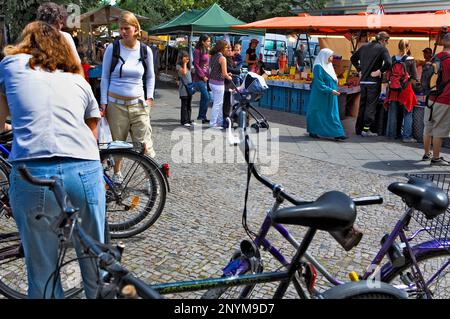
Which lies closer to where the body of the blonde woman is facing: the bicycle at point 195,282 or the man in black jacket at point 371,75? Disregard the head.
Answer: the bicycle

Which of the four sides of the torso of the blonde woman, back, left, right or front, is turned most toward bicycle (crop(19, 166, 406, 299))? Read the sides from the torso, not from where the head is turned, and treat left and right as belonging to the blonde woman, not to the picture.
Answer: front

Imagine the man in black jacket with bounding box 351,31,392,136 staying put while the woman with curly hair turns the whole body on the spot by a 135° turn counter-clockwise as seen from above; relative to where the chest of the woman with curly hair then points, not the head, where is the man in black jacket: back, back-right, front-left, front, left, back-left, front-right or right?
back

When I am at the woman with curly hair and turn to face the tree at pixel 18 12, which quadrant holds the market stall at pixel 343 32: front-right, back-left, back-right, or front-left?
front-right

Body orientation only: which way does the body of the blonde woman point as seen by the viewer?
toward the camera

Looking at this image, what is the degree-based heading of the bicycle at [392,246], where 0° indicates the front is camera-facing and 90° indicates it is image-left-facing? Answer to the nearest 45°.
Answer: approximately 45°

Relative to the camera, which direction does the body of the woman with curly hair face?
away from the camera

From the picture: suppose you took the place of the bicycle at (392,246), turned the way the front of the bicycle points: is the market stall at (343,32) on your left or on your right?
on your right

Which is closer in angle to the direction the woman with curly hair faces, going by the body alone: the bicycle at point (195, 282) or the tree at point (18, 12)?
the tree

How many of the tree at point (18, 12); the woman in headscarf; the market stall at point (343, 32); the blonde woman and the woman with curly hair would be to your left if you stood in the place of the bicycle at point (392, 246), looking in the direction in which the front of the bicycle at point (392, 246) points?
0

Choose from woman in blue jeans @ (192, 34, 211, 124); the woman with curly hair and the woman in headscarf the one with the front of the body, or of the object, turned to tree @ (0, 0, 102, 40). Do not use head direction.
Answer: the woman with curly hair

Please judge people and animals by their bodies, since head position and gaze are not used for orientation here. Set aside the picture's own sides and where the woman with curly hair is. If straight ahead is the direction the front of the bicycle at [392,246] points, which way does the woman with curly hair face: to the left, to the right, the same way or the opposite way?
to the right

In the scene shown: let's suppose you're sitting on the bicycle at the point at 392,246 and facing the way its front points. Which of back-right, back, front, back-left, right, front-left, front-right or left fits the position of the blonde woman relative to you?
right
